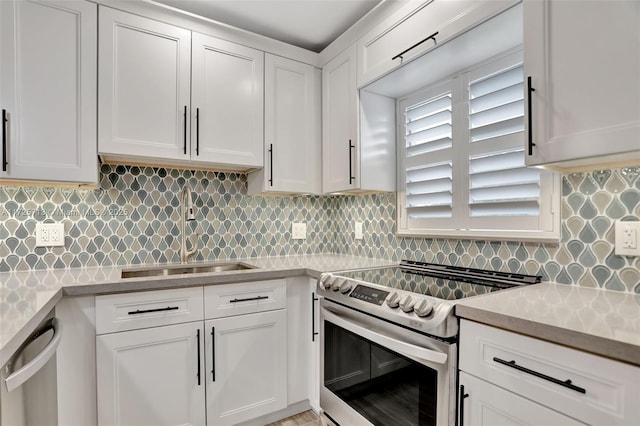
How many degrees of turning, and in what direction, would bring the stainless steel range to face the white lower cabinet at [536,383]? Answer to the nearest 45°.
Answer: approximately 90° to its left

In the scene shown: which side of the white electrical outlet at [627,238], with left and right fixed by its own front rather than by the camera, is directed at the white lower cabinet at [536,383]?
front

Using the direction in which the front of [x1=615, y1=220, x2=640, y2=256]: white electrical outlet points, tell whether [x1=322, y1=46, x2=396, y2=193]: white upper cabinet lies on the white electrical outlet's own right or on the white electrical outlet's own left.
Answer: on the white electrical outlet's own right

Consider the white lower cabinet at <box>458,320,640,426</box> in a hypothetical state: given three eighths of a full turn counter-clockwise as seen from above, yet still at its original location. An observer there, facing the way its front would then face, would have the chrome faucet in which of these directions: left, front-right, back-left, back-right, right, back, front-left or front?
back

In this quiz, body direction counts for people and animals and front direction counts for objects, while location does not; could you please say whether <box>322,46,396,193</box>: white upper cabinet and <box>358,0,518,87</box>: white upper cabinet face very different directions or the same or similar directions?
same or similar directions

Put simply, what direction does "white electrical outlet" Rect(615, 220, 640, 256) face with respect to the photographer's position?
facing the viewer

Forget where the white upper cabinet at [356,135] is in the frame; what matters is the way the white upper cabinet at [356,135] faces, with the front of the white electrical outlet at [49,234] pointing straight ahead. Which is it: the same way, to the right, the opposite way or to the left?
to the right

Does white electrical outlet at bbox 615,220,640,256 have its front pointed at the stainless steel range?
no

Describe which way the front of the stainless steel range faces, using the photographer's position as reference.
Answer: facing the viewer and to the left of the viewer

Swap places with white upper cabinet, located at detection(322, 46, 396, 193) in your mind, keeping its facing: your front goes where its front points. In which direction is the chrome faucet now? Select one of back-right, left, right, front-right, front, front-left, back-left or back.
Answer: front-right

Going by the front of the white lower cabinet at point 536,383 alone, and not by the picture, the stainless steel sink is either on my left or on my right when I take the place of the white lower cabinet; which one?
on my right

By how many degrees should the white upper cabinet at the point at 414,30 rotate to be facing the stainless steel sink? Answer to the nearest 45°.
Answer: approximately 45° to its right

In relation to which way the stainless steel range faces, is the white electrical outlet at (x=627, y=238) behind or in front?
behind

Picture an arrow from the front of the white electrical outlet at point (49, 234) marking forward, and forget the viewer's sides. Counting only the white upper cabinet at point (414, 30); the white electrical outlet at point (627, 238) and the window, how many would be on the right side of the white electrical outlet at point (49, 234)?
0

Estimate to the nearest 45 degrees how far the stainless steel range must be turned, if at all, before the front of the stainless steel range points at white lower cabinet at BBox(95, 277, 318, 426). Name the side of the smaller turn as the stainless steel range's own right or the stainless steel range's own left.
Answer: approximately 45° to the stainless steel range's own right
